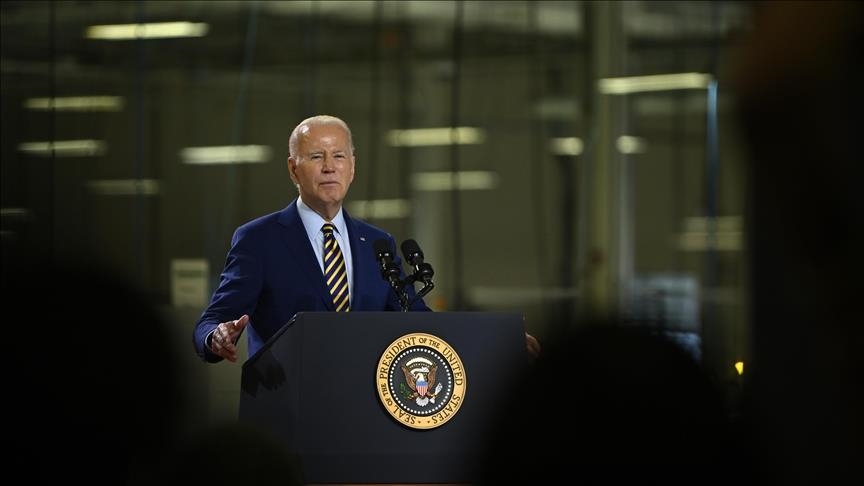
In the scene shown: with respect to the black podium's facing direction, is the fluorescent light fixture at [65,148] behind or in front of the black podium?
behind

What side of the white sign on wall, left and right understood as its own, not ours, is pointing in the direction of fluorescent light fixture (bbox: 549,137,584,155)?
left

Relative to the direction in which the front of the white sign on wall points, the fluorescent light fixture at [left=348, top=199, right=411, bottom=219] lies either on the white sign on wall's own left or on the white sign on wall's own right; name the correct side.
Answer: on the white sign on wall's own left

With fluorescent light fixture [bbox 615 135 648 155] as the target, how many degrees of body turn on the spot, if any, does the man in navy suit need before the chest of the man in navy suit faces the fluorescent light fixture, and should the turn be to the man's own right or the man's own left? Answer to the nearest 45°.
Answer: approximately 135° to the man's own left

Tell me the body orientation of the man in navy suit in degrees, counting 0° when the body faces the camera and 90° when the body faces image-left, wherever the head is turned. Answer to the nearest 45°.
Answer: approximately 315°

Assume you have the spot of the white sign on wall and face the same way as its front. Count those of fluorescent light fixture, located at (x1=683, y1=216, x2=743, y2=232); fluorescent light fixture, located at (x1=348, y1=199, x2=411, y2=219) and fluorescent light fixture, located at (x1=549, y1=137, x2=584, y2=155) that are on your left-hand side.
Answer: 3

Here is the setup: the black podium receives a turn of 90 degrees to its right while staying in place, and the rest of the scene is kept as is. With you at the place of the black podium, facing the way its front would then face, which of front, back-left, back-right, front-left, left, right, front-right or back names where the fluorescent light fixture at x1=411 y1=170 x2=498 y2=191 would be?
back-right

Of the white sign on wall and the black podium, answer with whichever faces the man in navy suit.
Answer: the white sign on wall
